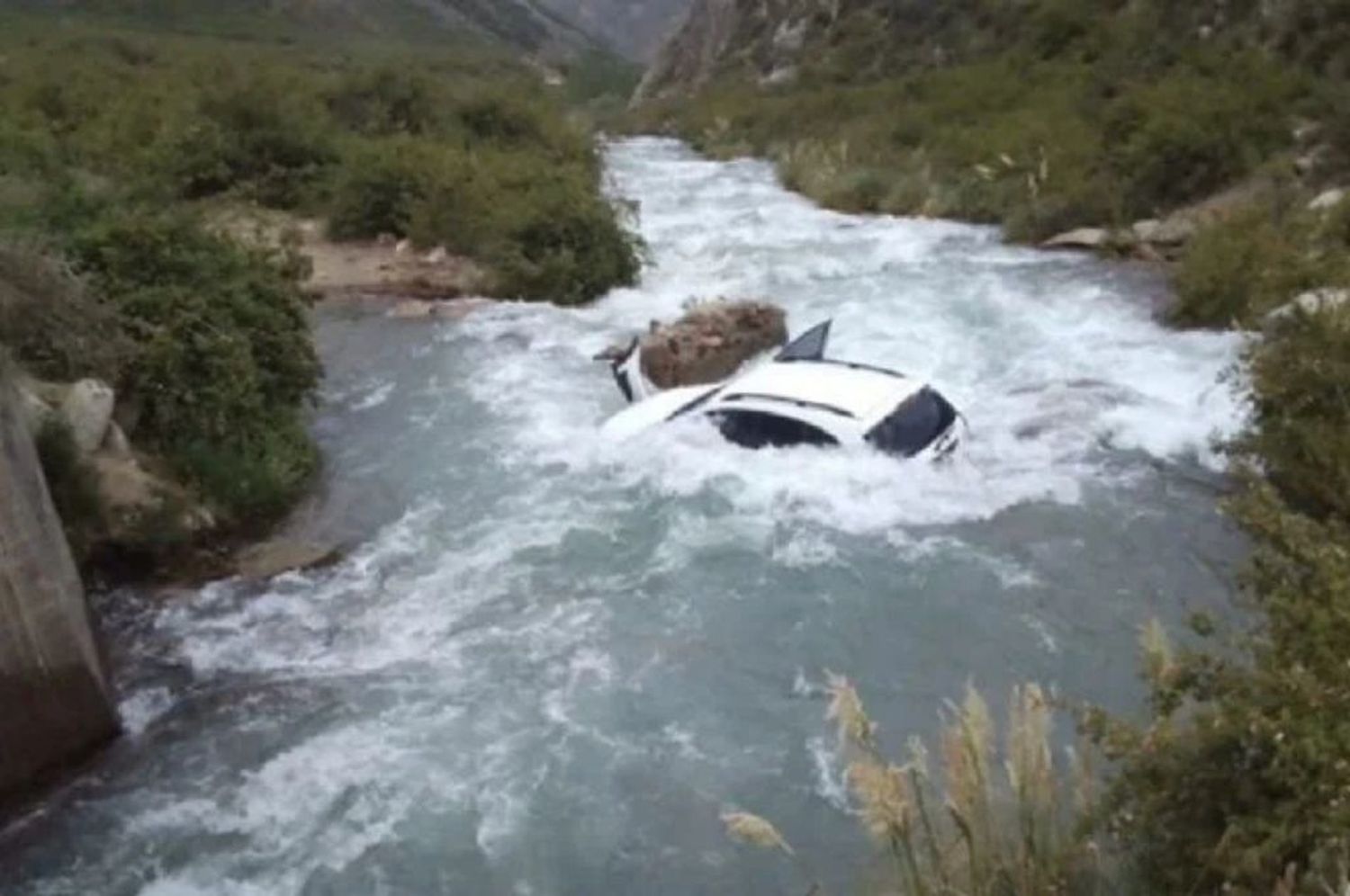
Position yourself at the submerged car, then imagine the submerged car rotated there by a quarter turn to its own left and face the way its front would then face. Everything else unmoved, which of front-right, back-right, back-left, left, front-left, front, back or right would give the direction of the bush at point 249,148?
right

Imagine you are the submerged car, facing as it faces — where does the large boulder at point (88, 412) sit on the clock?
The large boulder is roughly at 10 o'clock from the submerged car.

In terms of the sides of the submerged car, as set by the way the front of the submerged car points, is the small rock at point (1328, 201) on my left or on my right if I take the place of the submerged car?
on my right

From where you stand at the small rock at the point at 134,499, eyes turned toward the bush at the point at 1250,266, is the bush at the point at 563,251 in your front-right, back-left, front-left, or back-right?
front-left

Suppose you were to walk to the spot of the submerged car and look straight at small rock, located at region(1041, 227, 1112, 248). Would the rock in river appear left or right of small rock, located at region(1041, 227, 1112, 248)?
left

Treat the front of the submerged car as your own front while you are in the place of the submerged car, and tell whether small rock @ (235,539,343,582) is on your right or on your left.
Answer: on your left

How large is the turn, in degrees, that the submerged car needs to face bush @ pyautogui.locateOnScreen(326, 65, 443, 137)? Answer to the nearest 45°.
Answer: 0° — it already faces it

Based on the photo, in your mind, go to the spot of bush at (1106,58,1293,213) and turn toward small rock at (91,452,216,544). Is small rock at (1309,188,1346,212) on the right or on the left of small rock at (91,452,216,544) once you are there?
left

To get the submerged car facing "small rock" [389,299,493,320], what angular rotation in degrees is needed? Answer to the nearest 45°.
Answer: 0° — it already faces it

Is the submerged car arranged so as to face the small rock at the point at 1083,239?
no

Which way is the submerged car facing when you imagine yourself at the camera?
facing away from the viewer and to the left of the viewer

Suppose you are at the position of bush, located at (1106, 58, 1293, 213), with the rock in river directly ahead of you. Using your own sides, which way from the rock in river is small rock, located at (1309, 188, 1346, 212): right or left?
left

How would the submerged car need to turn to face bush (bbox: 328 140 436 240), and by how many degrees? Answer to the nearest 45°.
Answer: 0° — it already faces it

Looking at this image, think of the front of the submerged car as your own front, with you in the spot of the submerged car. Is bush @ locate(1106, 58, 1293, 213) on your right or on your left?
on your right

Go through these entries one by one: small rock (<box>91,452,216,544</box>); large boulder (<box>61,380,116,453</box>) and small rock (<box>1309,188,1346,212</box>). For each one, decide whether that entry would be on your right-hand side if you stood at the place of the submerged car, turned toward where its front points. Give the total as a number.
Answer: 1

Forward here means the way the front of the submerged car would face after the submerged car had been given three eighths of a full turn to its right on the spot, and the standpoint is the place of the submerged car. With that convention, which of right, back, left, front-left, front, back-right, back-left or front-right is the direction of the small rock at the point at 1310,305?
front
